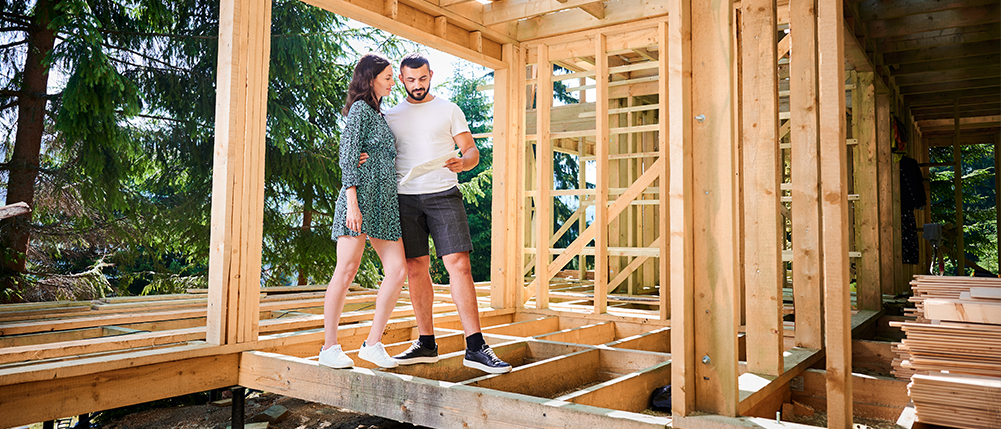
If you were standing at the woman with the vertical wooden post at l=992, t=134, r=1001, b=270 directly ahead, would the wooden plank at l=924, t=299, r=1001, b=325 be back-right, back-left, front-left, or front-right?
front-right

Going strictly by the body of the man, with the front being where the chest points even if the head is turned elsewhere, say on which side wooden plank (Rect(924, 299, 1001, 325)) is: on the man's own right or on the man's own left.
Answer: on the man's own left

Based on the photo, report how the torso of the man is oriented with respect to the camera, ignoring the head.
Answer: toward the camera

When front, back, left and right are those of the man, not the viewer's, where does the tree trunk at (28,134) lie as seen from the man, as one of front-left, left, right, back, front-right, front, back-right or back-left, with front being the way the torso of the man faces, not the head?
back-right

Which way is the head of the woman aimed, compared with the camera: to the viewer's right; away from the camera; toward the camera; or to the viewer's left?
to the viewer's right

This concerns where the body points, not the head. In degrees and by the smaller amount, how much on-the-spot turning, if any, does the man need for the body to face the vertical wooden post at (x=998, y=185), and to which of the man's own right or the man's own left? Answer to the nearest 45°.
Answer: approximately 135° to the man's own left
